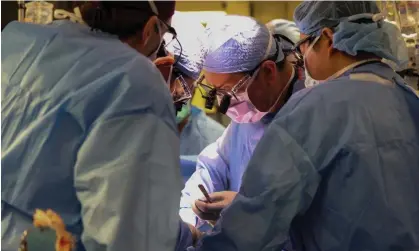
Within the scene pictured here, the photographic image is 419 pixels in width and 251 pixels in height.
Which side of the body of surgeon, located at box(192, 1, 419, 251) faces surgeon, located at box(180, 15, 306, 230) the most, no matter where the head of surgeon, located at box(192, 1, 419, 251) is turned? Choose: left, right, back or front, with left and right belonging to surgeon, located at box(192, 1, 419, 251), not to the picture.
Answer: front

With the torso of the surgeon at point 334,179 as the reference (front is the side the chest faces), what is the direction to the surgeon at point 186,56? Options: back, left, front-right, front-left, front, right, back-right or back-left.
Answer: front

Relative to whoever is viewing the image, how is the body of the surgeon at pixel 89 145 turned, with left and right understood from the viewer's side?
facing away from the viewer and to the right of the viewer

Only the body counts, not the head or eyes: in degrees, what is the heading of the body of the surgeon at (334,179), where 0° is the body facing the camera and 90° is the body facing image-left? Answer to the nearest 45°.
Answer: approximately 135°

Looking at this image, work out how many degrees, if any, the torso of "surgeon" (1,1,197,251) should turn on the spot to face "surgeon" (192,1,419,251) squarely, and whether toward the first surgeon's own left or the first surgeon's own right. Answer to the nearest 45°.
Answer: approximately 45° to the first surgeon's own right

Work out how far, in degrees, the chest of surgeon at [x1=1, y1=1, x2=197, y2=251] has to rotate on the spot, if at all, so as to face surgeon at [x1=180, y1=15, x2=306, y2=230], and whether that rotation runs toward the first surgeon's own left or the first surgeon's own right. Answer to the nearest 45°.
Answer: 0° — they already face them

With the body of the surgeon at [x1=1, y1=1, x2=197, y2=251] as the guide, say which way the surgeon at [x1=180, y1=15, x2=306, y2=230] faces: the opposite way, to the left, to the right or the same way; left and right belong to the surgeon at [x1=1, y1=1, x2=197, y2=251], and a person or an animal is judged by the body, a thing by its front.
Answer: the opposite way

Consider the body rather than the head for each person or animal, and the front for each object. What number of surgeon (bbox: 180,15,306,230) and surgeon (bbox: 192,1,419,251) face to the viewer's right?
0

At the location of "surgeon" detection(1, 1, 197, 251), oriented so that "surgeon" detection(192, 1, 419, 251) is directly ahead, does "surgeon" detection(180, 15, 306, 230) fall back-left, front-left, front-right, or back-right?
front-left

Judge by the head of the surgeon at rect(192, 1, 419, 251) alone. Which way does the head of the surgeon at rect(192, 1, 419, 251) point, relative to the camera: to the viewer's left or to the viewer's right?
to the viewer's left

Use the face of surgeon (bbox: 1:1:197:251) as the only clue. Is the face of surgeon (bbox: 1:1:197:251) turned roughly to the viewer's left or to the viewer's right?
to the viewer's right

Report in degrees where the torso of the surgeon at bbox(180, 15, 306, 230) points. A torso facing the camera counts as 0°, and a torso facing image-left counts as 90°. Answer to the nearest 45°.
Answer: approximately 45°

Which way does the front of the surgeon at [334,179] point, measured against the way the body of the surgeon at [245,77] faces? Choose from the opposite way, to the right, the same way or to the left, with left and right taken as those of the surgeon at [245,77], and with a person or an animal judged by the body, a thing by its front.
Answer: to the right

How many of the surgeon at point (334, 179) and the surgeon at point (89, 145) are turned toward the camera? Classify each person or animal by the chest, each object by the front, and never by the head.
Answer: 0
